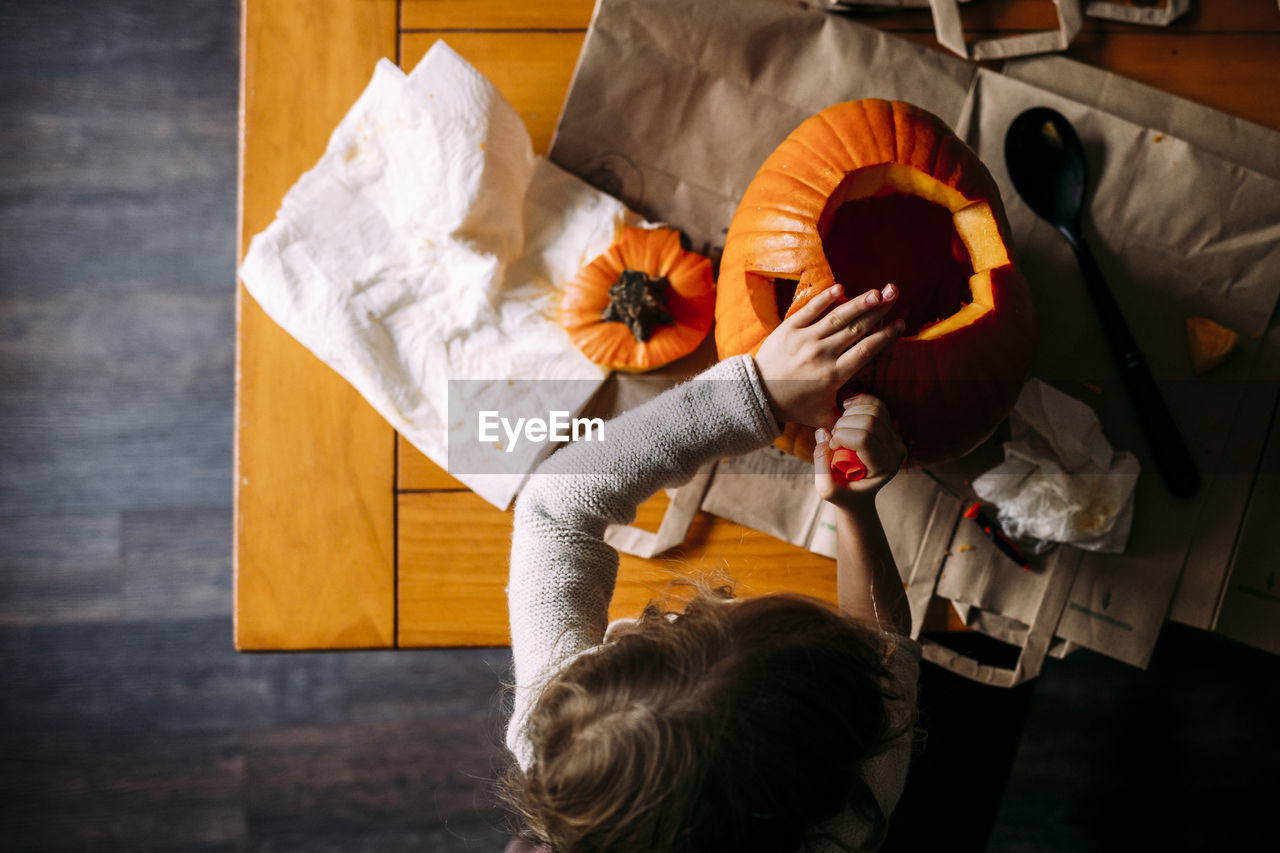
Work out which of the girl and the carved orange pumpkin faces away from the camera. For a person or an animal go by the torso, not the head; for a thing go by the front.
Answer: the girl

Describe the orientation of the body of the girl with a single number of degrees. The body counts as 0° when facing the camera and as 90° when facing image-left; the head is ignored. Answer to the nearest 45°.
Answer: approximately 180°

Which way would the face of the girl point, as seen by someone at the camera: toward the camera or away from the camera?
away from the camera

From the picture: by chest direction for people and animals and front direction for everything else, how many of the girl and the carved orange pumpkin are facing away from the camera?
1
